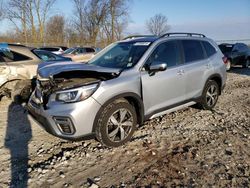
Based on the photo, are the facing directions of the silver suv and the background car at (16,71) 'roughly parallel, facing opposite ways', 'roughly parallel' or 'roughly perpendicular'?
roughly parallel

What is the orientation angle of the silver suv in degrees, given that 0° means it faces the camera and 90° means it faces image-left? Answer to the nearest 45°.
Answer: approximately 45°

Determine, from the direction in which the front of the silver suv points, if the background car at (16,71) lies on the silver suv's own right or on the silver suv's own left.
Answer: on the silver suv's own right
